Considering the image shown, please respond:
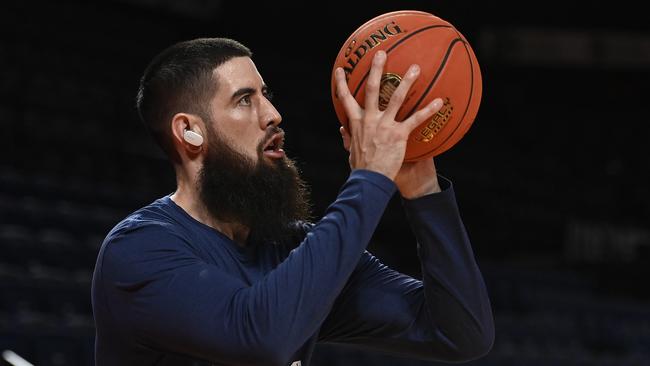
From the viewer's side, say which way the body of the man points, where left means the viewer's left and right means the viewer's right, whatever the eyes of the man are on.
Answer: facing the viewer and to the right of the viewer

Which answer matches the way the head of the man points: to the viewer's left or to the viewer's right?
to the viewer's right
